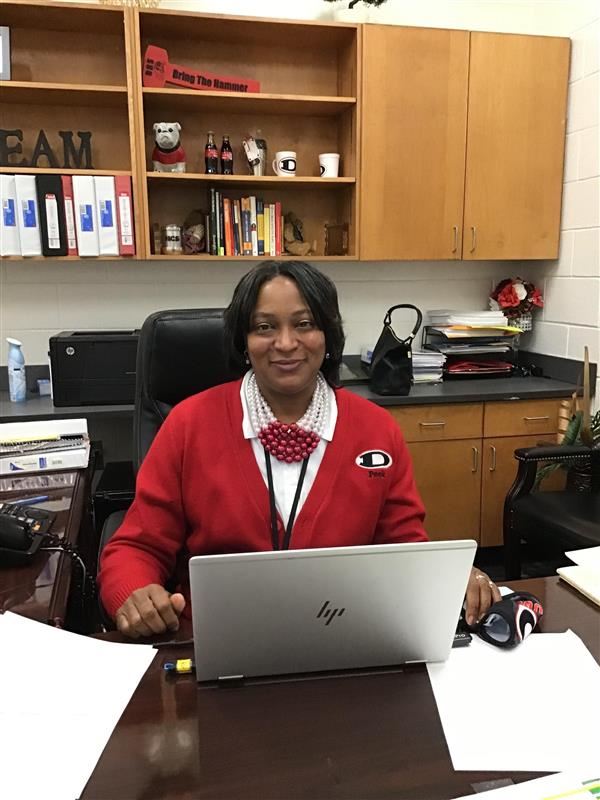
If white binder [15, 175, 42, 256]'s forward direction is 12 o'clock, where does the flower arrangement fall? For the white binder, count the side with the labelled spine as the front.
The flower arrangement is roughly at 9 o'clock from the white binder.

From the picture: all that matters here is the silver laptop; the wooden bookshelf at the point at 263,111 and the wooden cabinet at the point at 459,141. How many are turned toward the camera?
2

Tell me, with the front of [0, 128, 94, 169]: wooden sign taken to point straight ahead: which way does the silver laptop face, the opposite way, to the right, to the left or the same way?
the opposite way

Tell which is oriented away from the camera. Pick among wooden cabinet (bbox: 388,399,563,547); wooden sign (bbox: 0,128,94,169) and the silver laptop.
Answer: the silver laptop

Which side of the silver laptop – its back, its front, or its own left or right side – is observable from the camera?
back

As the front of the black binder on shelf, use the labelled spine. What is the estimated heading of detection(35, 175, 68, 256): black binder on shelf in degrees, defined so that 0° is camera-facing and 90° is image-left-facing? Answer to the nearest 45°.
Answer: approximately 0°

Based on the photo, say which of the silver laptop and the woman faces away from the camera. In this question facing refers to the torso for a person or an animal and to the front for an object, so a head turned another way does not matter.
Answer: the silver laptop
